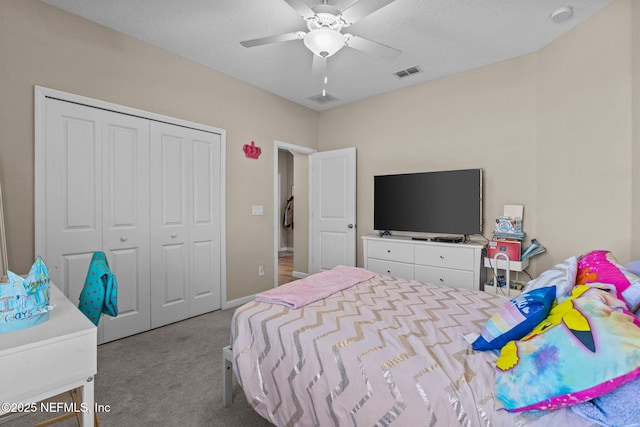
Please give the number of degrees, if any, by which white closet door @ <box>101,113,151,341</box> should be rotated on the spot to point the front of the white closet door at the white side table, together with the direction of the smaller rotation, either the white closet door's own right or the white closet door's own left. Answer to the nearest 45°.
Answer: approximately 45° to the white closet door's own right

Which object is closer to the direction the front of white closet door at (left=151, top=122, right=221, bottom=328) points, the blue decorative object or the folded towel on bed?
the folded towel on bed

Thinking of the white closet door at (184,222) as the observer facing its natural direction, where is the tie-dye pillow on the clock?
The tie-dye pillow is roughly at 1 o'clock from the white closet door.

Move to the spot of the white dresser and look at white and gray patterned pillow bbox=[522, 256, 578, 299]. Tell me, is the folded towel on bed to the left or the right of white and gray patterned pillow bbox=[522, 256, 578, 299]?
right

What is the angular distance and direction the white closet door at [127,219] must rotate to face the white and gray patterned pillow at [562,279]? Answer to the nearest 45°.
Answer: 0° — it already faces it

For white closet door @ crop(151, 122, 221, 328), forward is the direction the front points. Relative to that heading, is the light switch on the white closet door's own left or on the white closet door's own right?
on the white closet door's own left

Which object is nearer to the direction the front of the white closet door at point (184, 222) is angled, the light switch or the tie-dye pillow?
the tie-dye pillow

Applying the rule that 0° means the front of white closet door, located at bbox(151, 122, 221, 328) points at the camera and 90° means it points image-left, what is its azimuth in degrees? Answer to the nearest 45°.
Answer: approximately 315°

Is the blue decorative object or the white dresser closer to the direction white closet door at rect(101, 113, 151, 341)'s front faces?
the white dresser

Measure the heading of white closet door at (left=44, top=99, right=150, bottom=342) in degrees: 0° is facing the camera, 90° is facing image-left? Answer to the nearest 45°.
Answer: approximately 315°

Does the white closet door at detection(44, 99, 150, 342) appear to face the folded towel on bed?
yes
